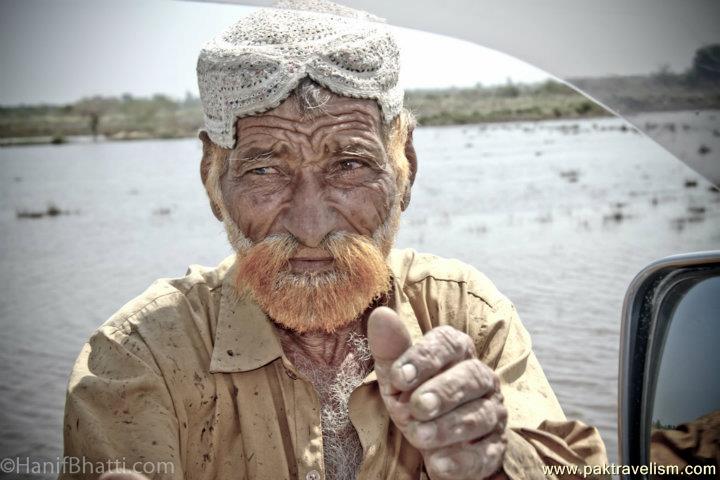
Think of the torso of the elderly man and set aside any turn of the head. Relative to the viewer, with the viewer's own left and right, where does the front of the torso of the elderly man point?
facing the viewer

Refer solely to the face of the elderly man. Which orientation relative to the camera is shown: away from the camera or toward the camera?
toward the camera

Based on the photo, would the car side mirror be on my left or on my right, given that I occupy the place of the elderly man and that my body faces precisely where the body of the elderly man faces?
on my left
